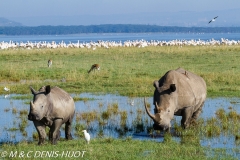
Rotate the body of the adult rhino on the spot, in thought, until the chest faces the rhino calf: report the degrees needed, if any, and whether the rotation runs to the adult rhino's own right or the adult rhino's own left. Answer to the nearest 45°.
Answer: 0° — it already faces it

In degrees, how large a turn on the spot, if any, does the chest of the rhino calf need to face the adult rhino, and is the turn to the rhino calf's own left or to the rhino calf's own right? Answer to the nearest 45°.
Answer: approximately 135° to the rhino calf's own left

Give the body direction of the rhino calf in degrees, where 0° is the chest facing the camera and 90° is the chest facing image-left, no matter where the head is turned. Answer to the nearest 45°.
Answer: approximately 45°

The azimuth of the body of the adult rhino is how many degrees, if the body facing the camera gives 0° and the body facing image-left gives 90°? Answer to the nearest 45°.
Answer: approximately 45°
